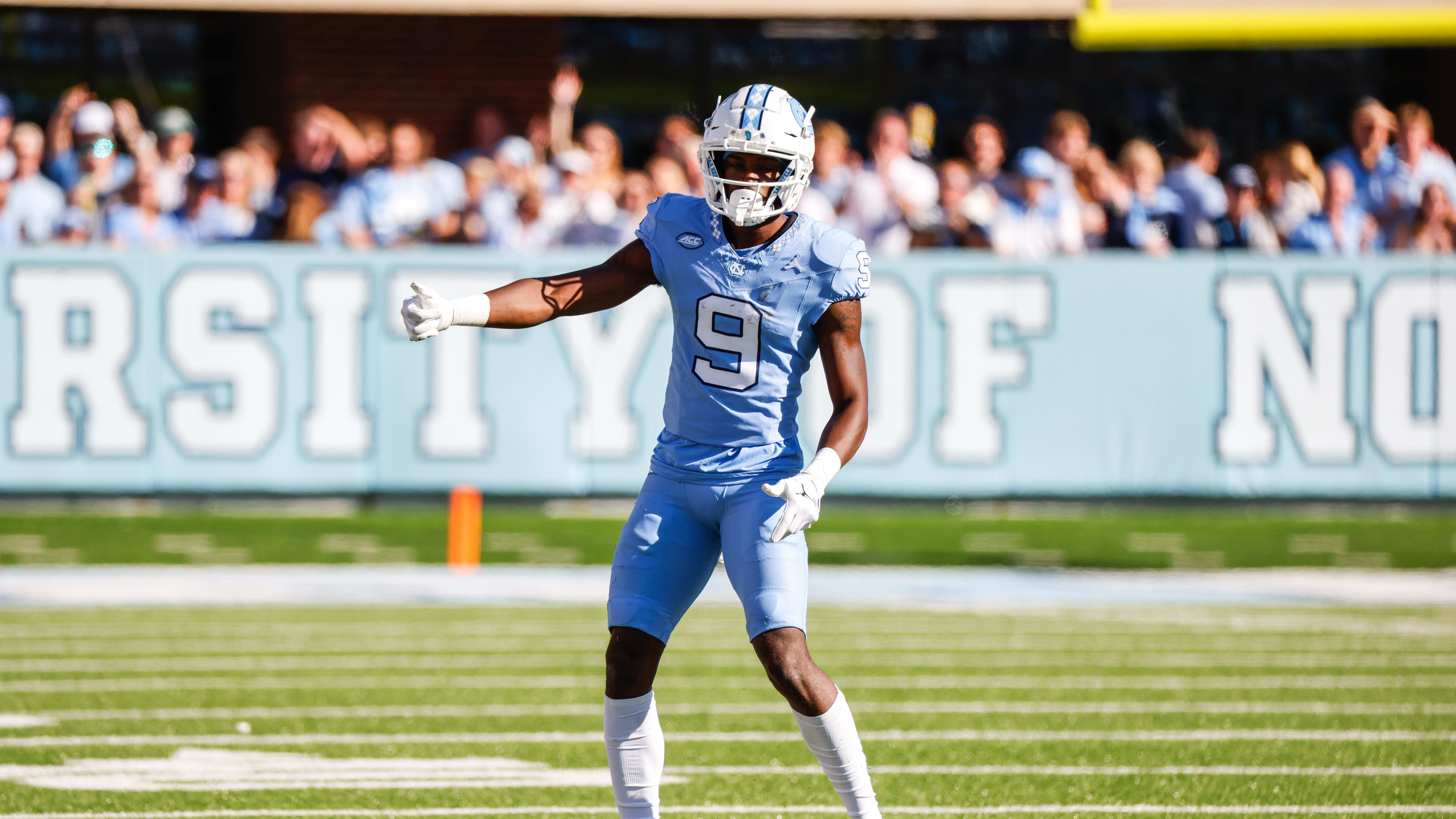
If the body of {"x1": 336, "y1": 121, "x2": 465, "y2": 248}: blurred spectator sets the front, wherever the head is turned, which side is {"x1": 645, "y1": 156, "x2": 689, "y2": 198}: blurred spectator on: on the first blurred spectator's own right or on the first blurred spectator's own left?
on the first blurred spectator's own left

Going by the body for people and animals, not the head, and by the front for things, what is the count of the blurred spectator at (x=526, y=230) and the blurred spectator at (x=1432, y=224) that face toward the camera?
2

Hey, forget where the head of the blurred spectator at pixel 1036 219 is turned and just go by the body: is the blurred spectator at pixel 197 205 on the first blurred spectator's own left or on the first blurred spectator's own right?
on the first blurred spectator's own right

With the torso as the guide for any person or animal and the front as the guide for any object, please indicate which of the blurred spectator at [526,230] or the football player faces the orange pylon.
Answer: the blurred spectator

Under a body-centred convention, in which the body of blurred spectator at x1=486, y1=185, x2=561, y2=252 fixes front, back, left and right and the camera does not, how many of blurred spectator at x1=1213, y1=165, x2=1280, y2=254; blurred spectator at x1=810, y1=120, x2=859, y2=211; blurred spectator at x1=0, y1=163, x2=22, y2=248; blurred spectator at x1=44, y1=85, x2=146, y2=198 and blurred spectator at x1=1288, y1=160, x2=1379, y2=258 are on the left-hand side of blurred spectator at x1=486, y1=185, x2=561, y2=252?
3
